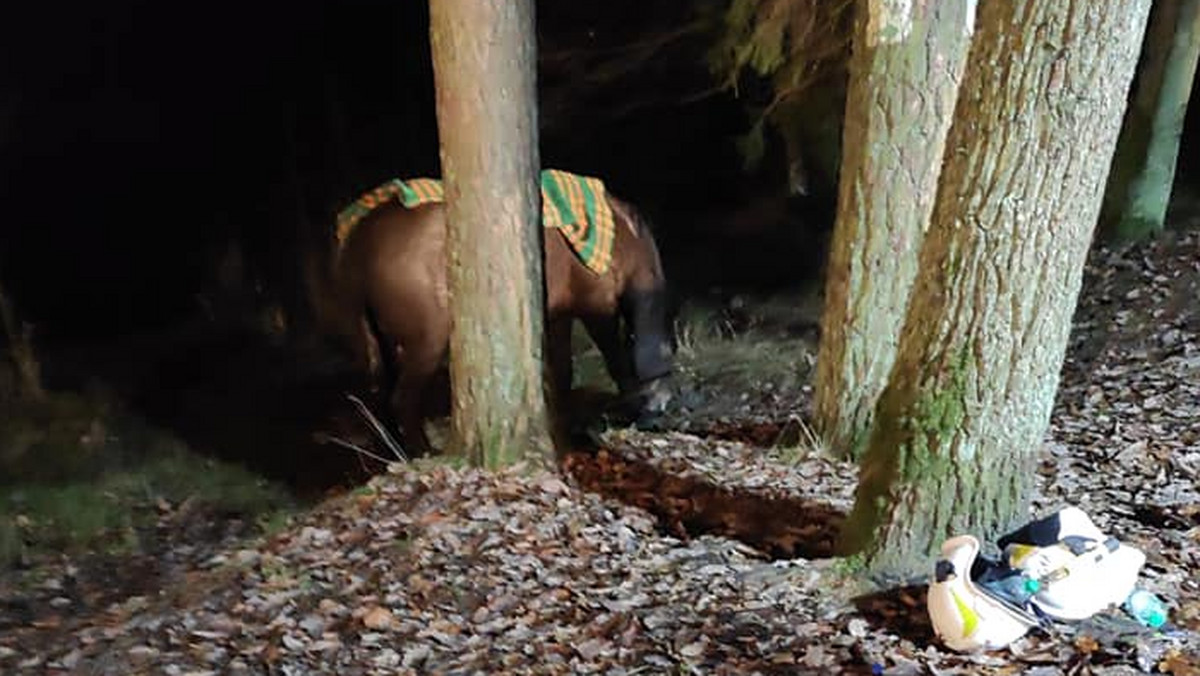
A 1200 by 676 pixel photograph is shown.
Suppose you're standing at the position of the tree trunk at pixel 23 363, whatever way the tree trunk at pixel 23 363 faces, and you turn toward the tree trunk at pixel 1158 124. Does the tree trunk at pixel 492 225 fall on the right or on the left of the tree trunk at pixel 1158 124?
right

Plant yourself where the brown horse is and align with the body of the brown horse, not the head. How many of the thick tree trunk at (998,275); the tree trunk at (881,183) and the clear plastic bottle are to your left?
0

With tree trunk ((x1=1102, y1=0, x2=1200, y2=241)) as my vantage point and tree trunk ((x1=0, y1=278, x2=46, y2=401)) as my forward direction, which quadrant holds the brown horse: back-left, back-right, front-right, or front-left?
front-left

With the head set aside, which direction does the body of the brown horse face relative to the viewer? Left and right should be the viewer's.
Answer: facing away from the viewer and to the right of the viewer

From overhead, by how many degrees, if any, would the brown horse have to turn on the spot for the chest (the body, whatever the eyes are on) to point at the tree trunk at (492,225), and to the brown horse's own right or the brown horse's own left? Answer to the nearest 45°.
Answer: approximately 135° to the brown horse's own right

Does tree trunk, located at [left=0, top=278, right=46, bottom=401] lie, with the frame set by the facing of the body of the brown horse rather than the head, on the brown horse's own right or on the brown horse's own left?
on the brown horse's own left

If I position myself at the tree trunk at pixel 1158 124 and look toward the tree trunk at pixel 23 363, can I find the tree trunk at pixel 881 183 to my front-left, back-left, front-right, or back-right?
front-left
